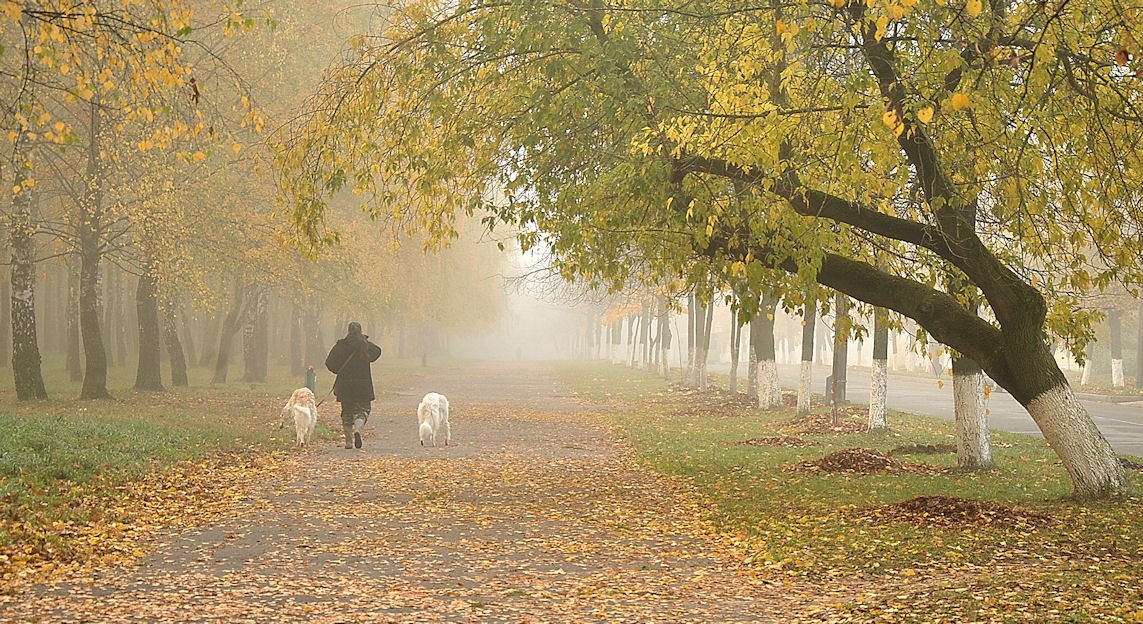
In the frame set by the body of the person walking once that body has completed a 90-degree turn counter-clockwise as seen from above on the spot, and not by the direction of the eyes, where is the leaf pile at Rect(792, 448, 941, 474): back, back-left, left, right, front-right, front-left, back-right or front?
back-left

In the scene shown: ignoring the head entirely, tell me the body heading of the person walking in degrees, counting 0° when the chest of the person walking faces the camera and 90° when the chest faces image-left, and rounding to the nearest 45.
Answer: approximately 180°

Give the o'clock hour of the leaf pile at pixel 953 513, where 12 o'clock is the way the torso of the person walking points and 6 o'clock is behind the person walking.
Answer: The leaf pile is roughly at 5 o'clock from the person walking.

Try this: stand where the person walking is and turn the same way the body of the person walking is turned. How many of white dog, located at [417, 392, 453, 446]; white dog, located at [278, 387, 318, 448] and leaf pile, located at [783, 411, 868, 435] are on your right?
2

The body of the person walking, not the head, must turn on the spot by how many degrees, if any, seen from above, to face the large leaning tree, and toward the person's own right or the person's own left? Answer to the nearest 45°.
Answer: approximately 135° to the person's own right

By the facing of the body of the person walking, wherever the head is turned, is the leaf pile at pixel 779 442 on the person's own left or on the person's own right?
on the person's own right

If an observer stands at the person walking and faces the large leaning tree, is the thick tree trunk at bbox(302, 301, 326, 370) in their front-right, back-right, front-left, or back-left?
back-left

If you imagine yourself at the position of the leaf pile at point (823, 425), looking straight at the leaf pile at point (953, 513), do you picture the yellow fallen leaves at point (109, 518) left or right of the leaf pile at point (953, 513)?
right
